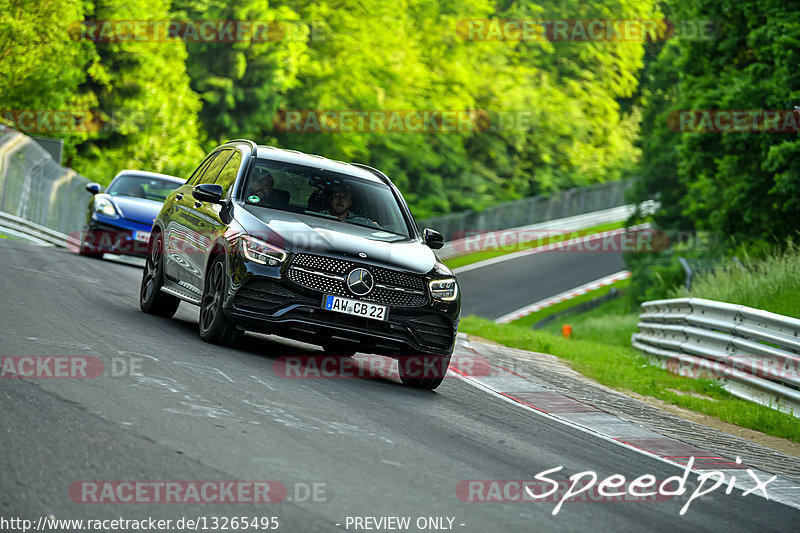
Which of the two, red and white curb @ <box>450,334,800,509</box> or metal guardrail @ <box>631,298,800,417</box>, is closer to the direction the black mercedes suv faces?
the red and white curb

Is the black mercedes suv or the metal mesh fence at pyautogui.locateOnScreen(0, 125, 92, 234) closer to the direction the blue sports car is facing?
the black mercedes suv

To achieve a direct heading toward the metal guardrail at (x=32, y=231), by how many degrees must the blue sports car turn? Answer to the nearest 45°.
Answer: approximately 135° to its right

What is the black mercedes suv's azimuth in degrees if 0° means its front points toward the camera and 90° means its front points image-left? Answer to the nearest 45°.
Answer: approximately 315°

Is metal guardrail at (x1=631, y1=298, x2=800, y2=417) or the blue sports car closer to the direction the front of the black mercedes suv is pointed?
the metal guardrail

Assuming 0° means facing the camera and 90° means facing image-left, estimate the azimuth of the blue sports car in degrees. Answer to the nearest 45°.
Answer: approximately 0°

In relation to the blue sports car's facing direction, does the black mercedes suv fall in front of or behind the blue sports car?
in front

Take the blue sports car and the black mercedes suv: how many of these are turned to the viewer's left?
0

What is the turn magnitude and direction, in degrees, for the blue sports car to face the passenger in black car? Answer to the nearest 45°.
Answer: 0° — it already faces them

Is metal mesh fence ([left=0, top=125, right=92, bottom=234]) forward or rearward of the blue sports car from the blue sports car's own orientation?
rearward
